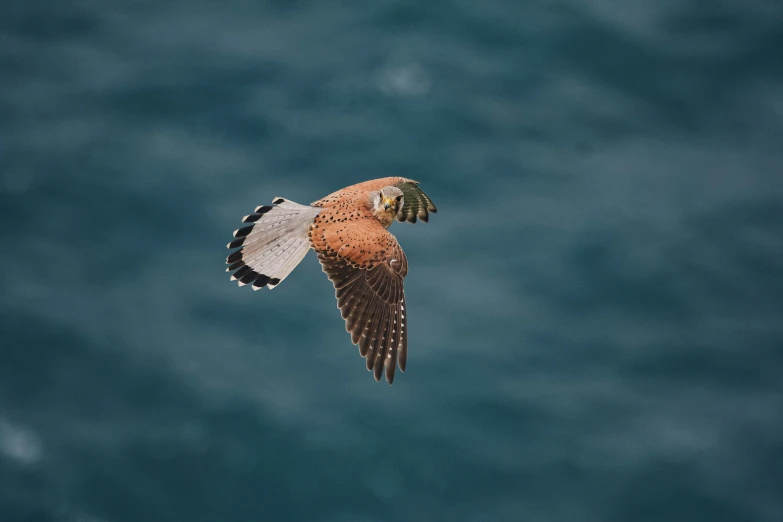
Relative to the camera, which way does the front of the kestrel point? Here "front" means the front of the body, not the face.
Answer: to the viewer's right
